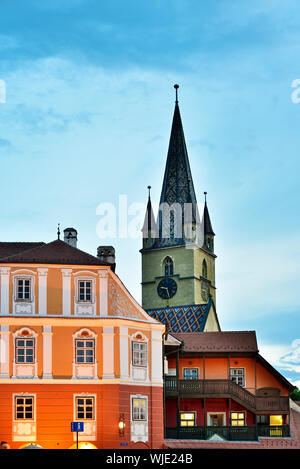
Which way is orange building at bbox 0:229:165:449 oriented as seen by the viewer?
toward the camera
